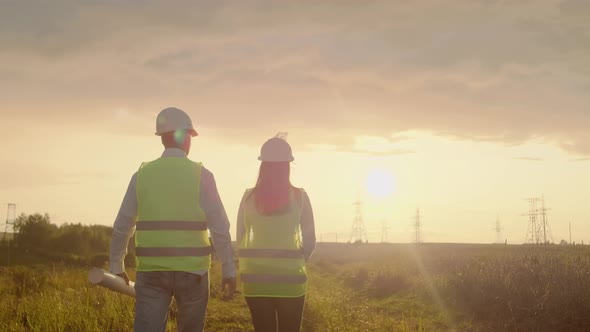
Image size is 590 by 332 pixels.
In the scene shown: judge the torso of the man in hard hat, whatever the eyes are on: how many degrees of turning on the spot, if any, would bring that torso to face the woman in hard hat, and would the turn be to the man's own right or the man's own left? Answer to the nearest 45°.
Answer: approximately 90° to the man's own right

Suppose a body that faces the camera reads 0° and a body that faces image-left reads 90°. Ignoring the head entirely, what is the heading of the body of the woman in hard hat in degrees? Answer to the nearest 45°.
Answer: approximately 180°

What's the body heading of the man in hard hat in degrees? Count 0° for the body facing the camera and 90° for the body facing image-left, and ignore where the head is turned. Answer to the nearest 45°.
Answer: approximately 180°

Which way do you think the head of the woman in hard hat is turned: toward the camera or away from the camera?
away from the camera

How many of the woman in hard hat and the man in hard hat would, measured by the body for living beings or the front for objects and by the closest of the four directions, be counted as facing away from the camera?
2

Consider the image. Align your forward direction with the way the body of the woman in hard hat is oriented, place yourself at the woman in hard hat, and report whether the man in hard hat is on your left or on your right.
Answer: on your left
